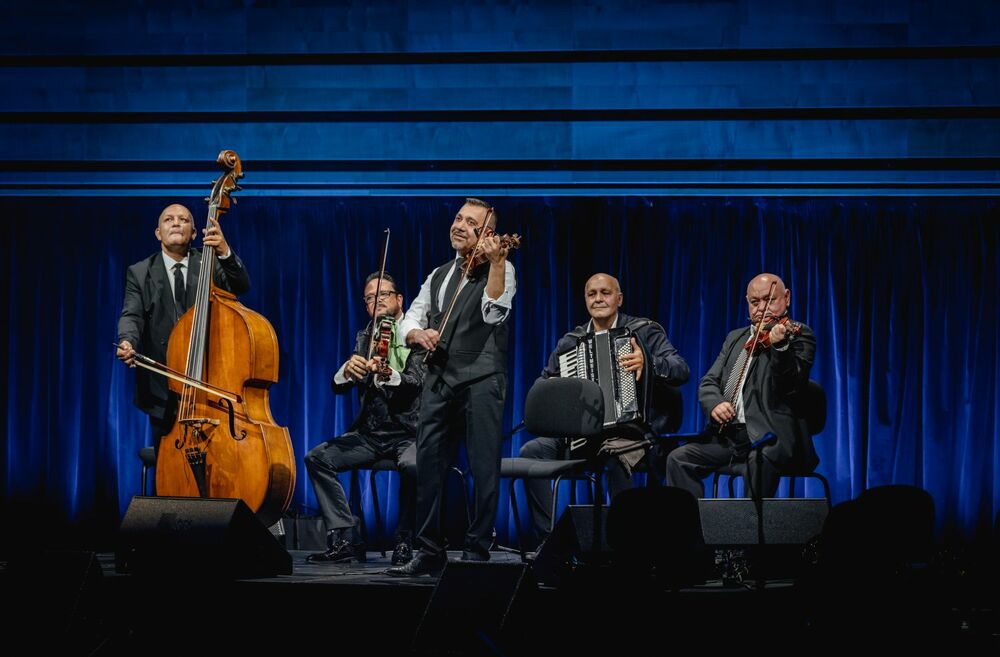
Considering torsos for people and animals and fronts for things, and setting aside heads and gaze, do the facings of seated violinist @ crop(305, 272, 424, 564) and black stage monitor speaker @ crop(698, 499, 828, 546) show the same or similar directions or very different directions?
very different directions

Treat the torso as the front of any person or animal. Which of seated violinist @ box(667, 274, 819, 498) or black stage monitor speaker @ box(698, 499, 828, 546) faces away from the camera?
the black stage monitor speaker

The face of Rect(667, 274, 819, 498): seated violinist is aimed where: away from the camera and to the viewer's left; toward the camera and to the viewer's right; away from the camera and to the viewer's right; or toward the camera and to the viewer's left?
toward the camera and to the viewer's left

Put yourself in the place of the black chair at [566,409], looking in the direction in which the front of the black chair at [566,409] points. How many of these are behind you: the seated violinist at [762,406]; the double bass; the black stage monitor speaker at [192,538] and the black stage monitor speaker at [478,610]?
1

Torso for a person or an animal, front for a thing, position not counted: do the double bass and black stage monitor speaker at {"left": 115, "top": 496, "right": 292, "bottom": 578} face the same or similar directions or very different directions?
very different directions

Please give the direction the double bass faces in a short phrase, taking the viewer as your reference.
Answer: facing the viewer and to the left of the viewer

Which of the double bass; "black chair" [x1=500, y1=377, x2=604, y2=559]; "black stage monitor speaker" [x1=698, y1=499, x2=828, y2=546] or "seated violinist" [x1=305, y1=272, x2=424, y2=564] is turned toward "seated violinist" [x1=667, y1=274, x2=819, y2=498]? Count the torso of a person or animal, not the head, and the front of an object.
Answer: the black stage monitor speaker

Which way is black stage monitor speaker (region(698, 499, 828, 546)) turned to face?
away from the camera

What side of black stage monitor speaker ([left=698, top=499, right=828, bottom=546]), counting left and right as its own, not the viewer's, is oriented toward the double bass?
left

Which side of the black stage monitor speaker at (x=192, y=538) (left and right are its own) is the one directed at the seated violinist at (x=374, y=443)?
front

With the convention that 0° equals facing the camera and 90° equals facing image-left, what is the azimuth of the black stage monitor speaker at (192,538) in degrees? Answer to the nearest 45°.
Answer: approximately 225°

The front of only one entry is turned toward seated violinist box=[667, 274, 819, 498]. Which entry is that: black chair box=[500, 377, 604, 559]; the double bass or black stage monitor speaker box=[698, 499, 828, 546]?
the black stage monitor speaker

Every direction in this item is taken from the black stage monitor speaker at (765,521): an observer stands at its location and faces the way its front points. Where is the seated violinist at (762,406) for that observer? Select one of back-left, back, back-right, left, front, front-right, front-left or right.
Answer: front

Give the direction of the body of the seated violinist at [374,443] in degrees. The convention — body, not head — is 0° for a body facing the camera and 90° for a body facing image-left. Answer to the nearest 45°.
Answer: approximately 45°

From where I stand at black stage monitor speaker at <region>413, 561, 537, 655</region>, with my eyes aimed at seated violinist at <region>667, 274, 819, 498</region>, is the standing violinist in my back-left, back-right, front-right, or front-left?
front-left

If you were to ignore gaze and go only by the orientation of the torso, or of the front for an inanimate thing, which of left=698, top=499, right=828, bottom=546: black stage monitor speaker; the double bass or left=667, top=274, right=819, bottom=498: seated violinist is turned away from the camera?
the black stage monitor speaker

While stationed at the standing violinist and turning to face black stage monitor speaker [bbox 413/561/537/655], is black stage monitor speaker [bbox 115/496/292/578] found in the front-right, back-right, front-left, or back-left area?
front-right

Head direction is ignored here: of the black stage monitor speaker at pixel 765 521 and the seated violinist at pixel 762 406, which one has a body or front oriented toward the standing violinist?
the seated violinist
